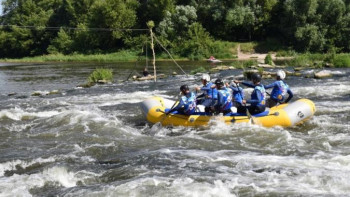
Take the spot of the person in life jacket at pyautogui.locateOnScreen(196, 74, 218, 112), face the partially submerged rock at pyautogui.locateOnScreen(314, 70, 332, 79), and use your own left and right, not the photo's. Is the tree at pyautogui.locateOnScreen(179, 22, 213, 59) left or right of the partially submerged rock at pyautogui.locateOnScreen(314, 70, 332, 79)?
left

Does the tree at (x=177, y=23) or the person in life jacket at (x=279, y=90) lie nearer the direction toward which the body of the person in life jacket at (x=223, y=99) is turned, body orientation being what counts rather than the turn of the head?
the tree

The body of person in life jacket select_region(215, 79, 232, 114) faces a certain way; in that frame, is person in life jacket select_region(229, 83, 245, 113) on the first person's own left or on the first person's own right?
on the first person's own right

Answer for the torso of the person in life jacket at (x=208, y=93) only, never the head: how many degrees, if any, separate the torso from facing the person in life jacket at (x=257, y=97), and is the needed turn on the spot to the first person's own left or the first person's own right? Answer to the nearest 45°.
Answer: approximately 135° to the first person's own left

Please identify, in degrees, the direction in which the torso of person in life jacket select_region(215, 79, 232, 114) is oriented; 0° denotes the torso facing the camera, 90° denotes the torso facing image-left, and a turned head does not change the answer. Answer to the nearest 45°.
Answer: approximately 135°

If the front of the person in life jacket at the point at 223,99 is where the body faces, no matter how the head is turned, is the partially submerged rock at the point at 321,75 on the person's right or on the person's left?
on the person's right

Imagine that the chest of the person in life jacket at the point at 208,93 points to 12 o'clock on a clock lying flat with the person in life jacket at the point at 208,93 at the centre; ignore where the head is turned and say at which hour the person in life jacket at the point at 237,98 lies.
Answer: the person in life jacket at the point at 237,98 is roughly at 6 o'clock from the person in life jacket at the point at 208,93.

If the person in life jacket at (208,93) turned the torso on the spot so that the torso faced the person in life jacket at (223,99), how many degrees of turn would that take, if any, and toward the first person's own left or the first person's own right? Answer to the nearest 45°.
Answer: approximately 135° to the first person's own left

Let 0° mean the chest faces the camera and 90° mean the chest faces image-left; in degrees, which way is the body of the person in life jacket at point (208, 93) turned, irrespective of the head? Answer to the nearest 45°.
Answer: approximately 90°

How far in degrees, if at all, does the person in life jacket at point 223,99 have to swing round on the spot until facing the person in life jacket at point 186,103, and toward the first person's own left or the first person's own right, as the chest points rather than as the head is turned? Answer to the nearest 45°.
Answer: approximately 45° to the first person's own left

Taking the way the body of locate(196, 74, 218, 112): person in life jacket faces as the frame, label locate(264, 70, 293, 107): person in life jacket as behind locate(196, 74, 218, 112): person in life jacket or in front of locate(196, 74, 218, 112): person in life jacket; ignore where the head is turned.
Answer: behind
